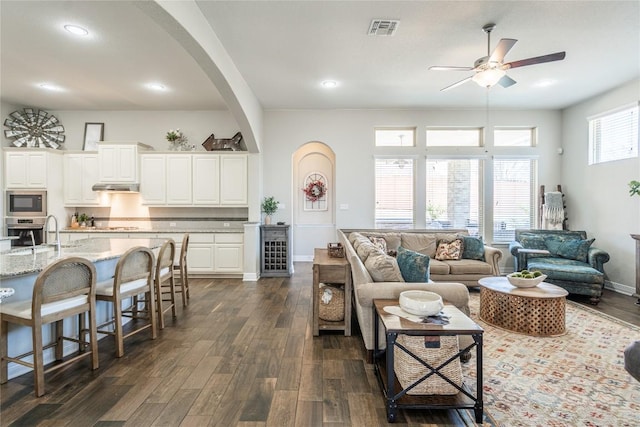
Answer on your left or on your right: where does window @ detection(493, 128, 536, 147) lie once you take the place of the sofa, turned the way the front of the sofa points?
on your left

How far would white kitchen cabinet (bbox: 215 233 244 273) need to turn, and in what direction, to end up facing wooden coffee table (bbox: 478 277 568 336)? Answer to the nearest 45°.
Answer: approximately 45° to its left

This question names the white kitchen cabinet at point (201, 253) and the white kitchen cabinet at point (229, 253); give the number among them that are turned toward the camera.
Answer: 2

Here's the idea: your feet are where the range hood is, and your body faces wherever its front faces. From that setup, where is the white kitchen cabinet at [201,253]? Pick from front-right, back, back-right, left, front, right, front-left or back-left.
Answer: left

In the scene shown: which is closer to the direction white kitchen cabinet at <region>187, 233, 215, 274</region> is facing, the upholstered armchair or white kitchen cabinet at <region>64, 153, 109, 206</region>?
the upholstered armchair

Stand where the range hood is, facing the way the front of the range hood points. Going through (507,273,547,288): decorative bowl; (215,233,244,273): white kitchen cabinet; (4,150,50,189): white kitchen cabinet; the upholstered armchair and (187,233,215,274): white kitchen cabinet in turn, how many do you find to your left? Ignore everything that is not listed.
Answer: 4

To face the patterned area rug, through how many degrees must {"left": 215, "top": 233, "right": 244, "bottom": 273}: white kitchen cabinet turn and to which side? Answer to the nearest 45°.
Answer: approximately 45° to its left

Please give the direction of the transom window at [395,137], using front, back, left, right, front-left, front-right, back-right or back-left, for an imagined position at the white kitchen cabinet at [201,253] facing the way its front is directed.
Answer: left

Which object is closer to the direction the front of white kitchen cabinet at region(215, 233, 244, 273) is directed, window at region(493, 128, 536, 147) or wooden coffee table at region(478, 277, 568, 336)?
the wooden coffee table

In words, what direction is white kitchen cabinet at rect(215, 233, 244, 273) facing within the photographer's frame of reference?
facing the viewer

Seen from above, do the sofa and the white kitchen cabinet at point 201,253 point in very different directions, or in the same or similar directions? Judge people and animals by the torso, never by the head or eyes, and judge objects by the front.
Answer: same or similar directions

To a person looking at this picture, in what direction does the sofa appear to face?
facing the viewer and to the right of the viewer

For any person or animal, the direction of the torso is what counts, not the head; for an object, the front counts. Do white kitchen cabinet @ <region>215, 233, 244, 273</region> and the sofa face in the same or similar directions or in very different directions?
same or similar directions

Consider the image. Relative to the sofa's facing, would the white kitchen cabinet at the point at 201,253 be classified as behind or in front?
behind

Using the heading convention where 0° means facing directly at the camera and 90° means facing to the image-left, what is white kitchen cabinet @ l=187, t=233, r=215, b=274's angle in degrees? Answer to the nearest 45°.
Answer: approximately 0°
